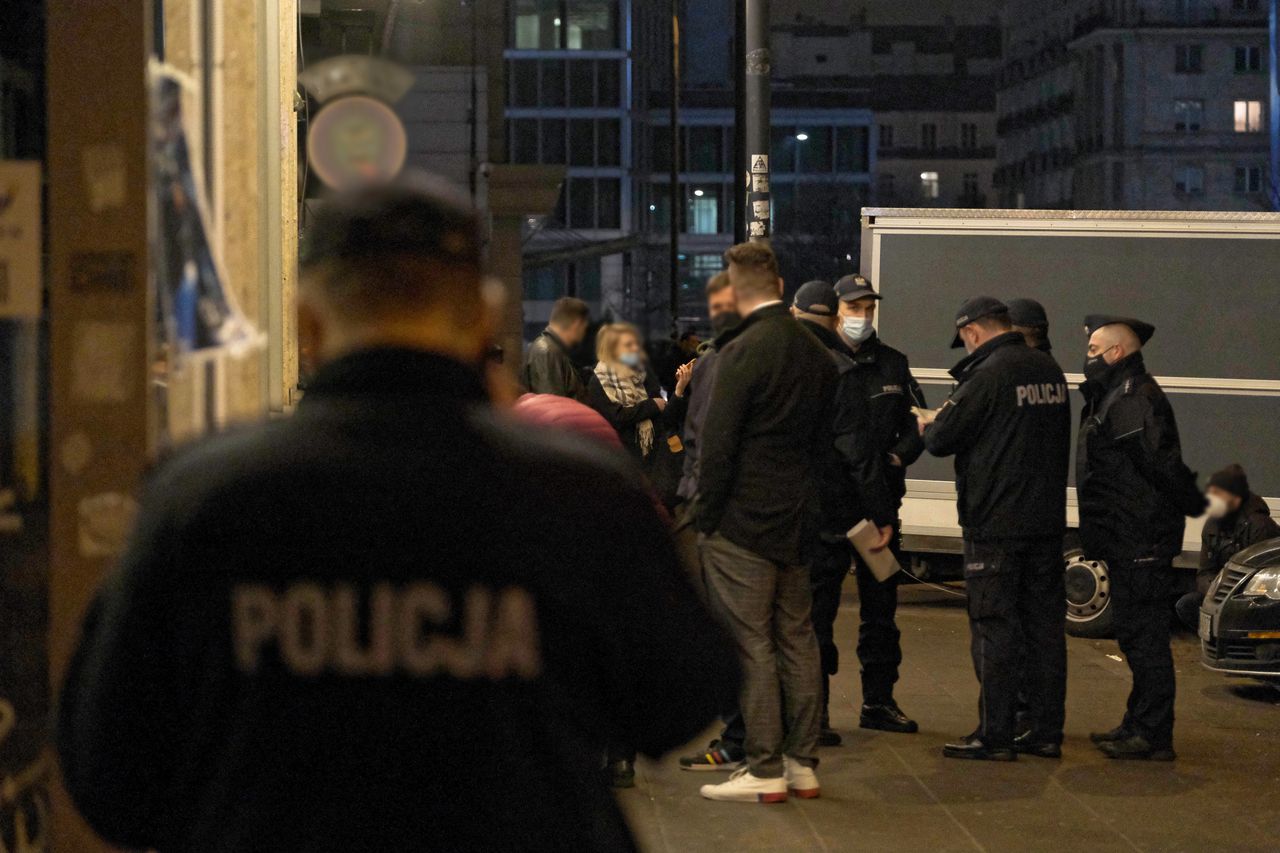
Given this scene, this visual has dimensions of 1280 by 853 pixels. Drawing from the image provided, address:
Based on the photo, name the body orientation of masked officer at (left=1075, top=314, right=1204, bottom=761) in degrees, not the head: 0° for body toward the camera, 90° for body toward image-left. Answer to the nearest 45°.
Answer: approximately 90°

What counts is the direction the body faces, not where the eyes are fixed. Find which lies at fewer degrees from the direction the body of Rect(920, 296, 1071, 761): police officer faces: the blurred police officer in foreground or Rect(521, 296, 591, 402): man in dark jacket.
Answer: the man in dark jacket

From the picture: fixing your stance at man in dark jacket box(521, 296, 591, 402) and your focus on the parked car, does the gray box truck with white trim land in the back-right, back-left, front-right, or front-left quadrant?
front-left

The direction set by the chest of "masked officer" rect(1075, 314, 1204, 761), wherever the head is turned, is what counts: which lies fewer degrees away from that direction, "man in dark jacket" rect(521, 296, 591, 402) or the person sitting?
the man in dark jacket

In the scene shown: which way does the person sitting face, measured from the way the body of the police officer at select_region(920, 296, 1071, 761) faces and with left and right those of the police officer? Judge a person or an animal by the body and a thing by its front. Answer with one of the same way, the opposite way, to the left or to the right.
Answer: to the left

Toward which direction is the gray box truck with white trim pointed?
to the viewer's right

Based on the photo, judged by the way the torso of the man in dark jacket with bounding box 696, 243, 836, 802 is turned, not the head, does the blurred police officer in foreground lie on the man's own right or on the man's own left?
on the man's own left

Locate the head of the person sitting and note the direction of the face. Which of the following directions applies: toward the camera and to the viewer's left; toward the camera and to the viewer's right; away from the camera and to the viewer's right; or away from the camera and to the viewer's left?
toward the camera and to the viewer's left

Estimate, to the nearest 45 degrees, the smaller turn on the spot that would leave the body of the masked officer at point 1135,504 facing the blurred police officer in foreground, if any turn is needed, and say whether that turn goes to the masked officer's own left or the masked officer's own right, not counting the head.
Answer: approximately 90° to the masked officer's own left

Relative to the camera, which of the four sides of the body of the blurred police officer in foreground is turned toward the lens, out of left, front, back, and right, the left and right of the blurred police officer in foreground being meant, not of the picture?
back

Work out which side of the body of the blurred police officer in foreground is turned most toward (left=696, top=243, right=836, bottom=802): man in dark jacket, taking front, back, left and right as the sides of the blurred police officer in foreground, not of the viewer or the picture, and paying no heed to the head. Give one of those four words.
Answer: front

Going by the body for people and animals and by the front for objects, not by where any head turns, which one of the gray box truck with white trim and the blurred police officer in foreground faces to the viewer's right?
the gray box truck with white trim

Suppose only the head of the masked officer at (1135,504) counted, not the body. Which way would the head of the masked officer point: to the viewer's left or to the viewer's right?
to the viewer's left

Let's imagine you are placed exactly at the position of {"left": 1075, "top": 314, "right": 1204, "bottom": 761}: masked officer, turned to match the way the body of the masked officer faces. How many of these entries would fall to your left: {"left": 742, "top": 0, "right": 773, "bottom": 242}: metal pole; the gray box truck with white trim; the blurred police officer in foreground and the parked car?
1

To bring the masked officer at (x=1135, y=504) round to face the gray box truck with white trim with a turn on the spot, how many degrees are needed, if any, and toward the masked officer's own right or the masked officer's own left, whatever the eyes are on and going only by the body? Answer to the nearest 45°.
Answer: approximately 90° to the masked officer's own right

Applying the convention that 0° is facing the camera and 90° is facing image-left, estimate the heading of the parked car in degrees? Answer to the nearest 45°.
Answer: approximately 45°

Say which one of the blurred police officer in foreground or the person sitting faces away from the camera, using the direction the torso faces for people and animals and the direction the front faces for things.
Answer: the blurred police officer in foreground

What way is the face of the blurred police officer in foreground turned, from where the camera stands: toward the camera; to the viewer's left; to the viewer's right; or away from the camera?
away from the camera

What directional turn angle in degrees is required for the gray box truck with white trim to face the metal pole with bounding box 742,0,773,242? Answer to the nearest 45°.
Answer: approximately 180°
